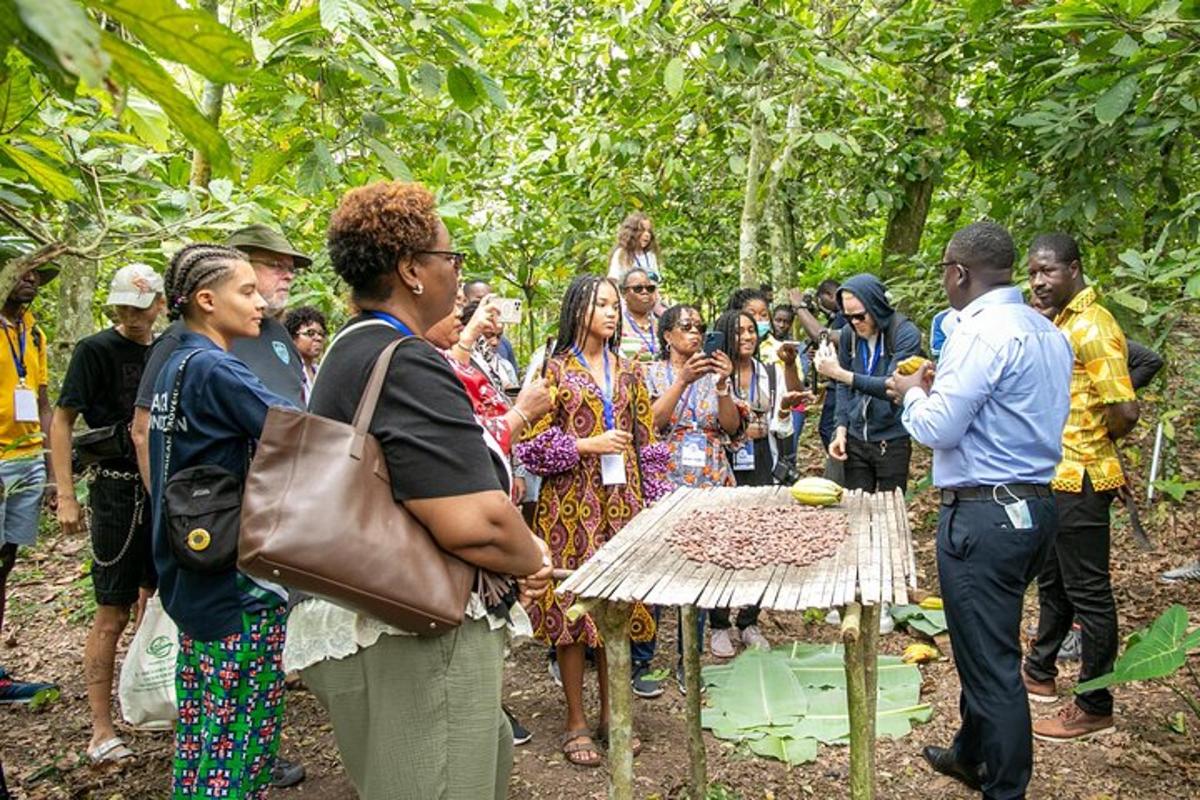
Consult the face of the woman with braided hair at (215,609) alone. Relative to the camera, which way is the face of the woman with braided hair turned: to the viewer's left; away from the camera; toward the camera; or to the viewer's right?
to the viewer's right

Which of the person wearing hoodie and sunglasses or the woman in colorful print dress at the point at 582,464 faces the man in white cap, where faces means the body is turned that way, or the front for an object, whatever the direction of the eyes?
the person wearing hoodie and sunglasses

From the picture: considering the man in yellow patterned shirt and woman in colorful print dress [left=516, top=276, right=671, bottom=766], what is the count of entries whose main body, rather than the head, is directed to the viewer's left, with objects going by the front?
1

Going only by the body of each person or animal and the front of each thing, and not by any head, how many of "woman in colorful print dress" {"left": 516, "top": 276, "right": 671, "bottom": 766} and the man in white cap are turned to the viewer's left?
0

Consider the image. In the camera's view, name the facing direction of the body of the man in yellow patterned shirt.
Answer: to the viewer's left

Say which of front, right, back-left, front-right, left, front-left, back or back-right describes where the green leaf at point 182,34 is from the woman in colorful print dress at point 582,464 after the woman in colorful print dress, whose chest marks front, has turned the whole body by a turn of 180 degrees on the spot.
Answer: back-left

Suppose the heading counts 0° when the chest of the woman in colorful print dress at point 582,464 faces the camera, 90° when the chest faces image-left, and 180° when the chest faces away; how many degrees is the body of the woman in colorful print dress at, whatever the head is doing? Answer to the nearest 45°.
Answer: approximately 315°

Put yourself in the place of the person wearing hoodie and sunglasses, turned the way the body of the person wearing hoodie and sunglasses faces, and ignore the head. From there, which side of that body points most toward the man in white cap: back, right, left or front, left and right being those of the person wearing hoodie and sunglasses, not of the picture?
front

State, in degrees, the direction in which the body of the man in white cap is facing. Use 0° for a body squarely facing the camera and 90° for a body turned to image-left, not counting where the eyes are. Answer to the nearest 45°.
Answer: approximately 315°

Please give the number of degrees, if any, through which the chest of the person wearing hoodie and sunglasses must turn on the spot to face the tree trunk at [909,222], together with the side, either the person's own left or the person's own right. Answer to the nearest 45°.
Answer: approximately 135° to the person's own right

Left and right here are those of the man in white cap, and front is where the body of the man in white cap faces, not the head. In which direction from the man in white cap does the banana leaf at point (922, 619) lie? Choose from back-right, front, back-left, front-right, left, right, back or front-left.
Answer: front-left

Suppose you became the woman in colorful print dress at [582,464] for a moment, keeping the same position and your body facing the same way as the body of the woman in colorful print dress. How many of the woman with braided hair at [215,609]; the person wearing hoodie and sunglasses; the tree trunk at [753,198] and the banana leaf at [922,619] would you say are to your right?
1

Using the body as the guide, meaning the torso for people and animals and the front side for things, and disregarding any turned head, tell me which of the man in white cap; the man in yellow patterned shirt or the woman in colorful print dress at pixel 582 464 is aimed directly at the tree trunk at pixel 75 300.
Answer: the man in yellow patterned shirt

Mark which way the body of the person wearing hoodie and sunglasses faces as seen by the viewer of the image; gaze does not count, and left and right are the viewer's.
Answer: facing the viewer and to the left of the viewer

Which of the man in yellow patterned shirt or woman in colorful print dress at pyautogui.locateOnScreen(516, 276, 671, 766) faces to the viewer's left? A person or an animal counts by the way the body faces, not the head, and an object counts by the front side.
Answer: the man in yellow patterned shirt

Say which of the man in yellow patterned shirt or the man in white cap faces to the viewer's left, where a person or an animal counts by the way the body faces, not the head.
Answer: the man in yellow patterned shirt

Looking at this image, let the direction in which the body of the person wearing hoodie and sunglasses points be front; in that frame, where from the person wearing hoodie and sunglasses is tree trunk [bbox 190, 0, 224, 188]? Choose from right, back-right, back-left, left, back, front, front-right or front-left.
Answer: right
